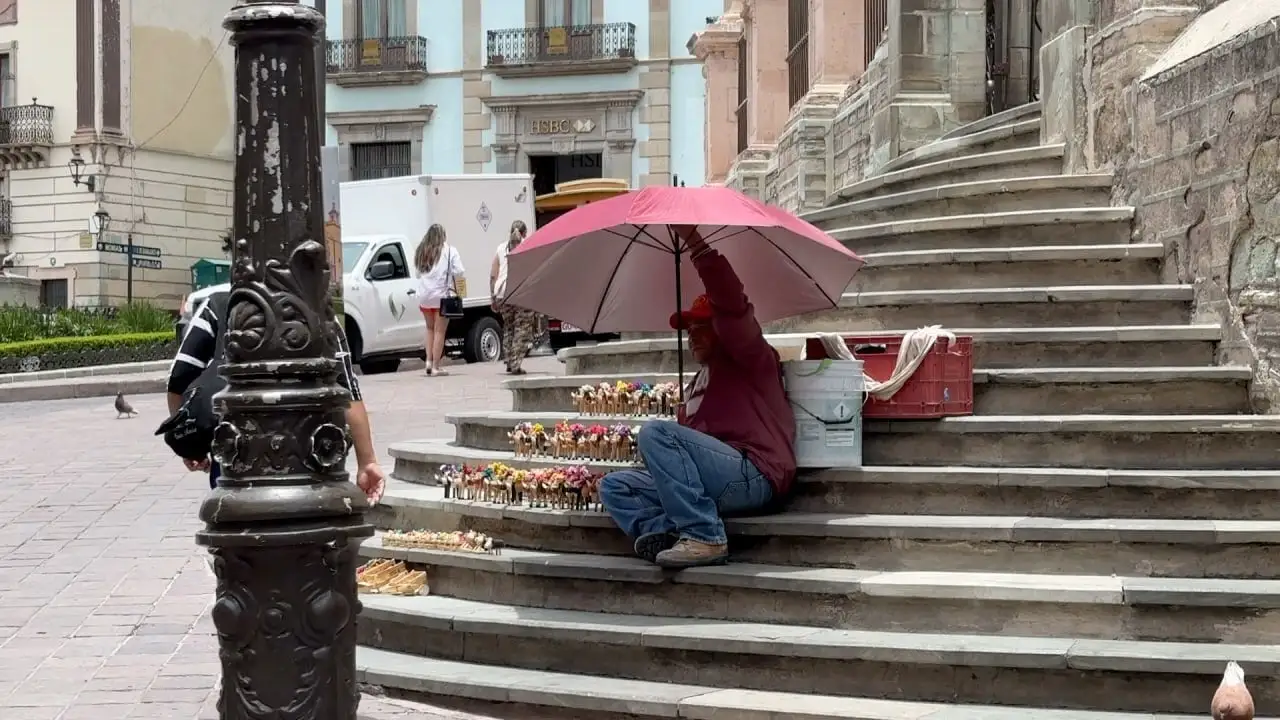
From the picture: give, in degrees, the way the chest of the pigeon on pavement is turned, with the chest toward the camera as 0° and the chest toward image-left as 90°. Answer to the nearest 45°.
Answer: approximately 90°

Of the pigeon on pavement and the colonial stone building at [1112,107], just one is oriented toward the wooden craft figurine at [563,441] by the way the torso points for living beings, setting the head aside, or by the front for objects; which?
the colonial stone building

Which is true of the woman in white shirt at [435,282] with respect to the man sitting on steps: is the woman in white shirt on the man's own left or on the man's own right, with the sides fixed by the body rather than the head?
on the man's own right

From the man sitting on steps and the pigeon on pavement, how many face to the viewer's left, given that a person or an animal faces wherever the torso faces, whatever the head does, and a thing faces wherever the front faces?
2

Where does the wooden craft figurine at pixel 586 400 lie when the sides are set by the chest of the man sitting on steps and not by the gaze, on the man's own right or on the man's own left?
on the man's own right

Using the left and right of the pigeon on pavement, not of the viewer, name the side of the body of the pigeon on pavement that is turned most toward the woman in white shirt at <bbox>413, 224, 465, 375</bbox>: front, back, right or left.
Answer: back

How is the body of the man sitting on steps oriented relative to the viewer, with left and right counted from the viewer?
facing to the left of the viewer

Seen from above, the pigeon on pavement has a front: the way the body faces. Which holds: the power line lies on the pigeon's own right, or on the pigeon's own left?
on the pigeon's own right
